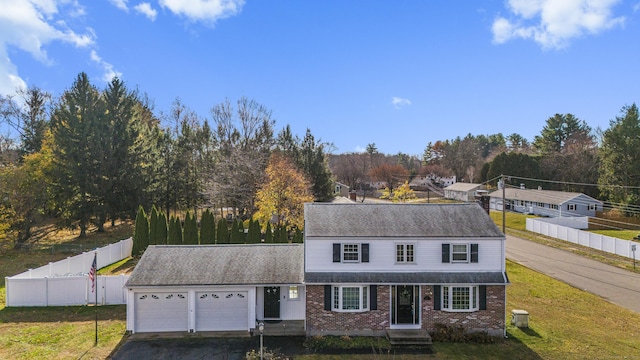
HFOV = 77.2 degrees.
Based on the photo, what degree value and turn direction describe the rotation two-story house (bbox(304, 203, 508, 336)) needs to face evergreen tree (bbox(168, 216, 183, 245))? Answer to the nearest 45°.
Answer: approximately 135° to its right

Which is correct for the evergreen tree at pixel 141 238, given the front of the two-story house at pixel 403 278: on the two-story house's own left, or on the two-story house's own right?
on the two-story house's own right

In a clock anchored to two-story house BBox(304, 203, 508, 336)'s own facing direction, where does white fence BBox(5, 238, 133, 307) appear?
The white fence is roughly at 3 o'clock from the two-story house.

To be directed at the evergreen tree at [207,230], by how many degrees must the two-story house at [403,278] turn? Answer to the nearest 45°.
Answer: approximately 135° to its right

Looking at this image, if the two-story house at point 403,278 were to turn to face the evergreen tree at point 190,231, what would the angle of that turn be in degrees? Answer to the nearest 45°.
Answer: approximately 135° to its right

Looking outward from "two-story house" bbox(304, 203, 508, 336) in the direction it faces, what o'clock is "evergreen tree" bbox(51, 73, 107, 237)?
The evergreen tree is roughly at 4 o'clock from the two-story house.

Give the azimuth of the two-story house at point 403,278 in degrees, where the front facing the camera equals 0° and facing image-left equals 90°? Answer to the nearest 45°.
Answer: approximately 0°

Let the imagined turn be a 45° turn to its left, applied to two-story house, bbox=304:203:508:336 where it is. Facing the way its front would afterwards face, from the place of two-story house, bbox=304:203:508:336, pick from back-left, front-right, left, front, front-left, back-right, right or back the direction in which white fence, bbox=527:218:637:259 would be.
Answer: left
